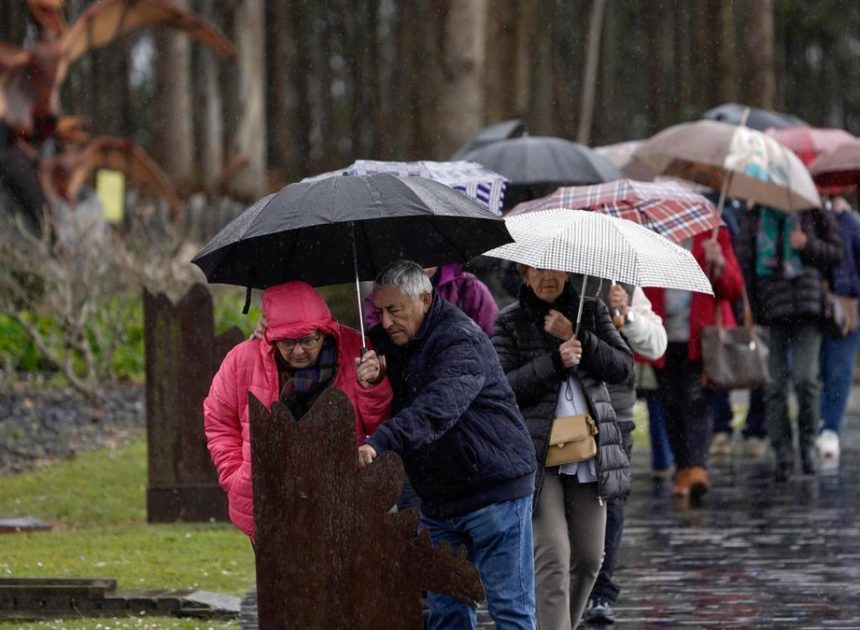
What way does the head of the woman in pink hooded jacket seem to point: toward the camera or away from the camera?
toward the camera

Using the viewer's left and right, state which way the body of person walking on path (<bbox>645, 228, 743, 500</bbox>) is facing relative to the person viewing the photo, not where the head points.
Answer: facing the viewer

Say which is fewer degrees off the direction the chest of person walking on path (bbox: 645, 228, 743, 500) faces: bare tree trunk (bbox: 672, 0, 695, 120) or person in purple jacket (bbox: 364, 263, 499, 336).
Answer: the person in purple jacket

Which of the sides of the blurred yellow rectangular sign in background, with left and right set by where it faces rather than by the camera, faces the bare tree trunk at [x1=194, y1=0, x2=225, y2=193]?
back

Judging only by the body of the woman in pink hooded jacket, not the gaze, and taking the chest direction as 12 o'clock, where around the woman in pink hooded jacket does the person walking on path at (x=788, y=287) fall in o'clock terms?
The person walking on path is roughly at 7 o'clock from the woman in pink hooded jacket.

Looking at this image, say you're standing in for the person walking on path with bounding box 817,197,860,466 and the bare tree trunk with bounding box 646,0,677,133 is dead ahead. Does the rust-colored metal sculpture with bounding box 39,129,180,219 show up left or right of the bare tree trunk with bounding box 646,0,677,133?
left

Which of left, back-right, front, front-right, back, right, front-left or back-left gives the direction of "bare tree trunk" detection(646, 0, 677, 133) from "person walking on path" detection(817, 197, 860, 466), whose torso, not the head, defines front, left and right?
back

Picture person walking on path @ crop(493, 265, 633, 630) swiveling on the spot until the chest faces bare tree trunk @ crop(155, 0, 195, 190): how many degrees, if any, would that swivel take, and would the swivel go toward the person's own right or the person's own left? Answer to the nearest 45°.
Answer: approximately 180°

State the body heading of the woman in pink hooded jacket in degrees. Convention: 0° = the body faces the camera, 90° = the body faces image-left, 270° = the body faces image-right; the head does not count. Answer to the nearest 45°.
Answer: approximately 0°

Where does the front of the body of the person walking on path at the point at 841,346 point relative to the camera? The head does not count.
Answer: toward the camera

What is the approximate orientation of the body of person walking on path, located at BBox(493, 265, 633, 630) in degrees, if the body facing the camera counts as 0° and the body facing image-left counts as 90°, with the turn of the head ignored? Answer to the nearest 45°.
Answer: approximately 0°

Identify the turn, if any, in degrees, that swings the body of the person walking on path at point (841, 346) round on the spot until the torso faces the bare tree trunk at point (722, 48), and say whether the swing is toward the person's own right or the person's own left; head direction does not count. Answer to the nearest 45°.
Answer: approximately 180°

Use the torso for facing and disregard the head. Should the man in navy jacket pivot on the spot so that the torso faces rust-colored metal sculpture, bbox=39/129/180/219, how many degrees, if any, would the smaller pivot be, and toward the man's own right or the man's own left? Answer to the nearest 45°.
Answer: approximately 90° to the man's own right

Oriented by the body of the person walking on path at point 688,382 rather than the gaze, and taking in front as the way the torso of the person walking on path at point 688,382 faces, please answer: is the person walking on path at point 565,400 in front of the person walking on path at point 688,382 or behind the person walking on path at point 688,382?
in front

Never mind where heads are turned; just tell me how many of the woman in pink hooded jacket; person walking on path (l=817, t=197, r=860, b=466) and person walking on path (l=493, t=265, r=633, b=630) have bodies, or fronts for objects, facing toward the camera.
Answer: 3

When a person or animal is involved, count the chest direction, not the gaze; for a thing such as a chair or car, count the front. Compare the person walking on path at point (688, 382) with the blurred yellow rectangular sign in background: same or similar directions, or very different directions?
same or similar directions

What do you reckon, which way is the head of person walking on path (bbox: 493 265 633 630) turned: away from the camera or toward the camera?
toward the camera

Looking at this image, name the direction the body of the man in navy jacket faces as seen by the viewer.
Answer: to the viewer's left
